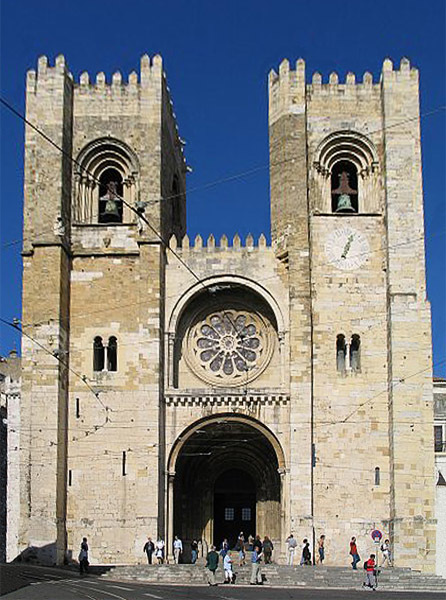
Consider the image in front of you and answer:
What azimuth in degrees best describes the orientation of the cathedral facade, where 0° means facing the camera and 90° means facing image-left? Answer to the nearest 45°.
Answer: approximately 0°

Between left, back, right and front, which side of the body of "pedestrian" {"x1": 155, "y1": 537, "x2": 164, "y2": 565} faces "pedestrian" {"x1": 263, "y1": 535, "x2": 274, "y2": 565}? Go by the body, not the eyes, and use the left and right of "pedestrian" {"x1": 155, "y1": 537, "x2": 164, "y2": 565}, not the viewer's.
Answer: left

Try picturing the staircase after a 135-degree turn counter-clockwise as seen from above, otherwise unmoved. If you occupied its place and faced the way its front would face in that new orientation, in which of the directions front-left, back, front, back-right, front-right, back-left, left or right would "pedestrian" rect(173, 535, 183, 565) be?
left

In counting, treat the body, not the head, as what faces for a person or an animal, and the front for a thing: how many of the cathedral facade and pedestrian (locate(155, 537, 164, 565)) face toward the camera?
2
